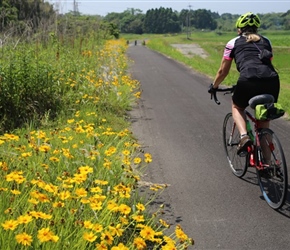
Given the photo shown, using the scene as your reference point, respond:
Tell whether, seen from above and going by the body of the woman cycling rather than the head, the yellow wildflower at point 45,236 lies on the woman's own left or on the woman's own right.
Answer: on the woman's own left

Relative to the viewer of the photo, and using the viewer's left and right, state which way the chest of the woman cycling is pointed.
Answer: facing away from the viewer and to the left of the viewer
